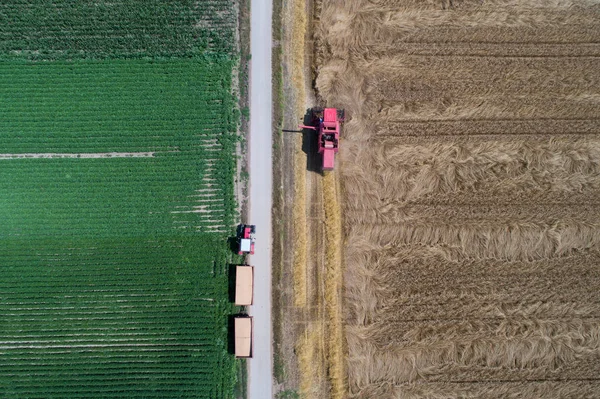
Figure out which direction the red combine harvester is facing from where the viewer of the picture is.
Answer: facing away from the viewer
